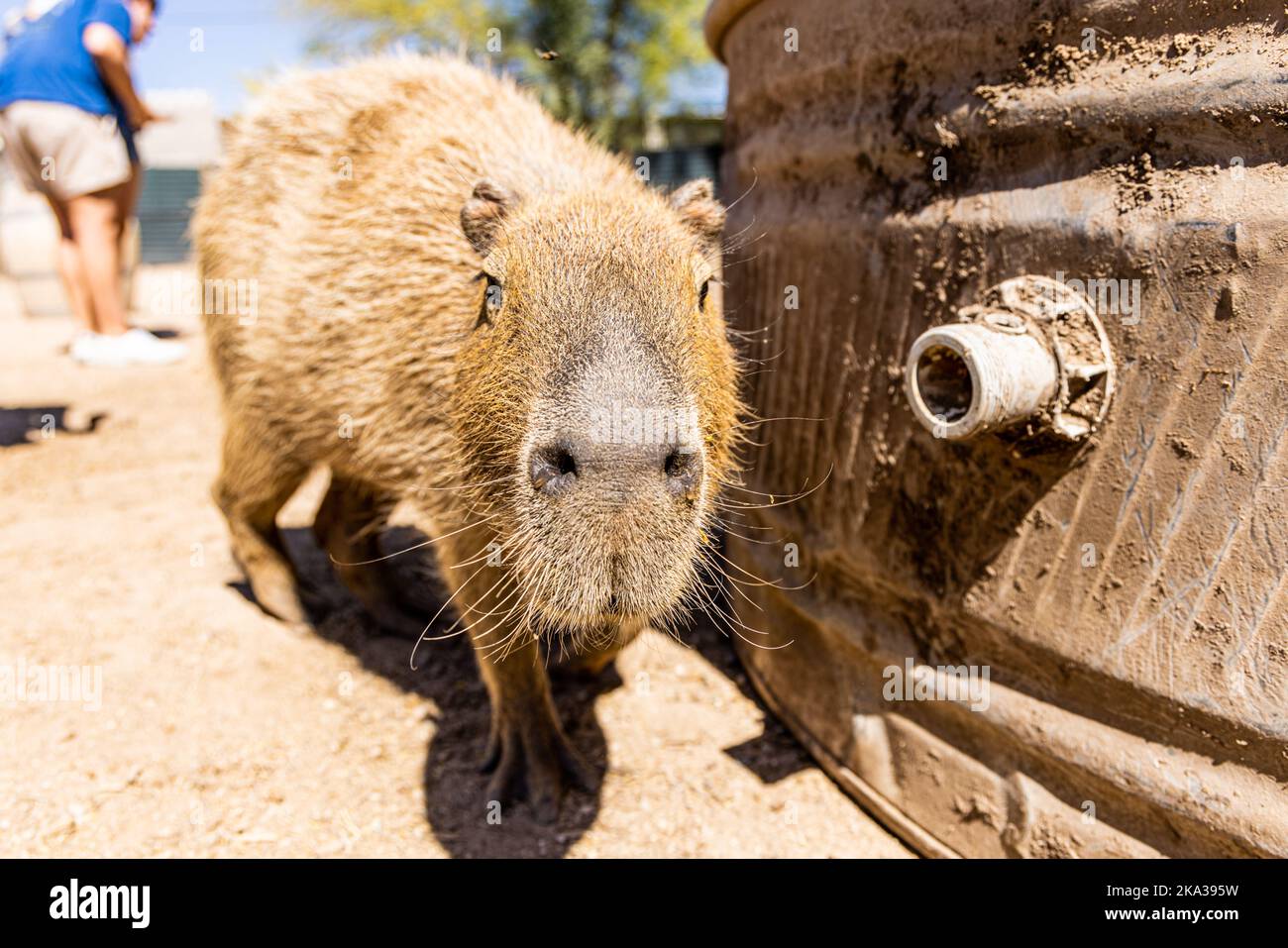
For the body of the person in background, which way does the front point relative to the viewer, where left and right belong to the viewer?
facing to the right of the viewer

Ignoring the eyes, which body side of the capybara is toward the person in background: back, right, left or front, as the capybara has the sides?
back

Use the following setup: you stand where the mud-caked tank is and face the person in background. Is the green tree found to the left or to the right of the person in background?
right

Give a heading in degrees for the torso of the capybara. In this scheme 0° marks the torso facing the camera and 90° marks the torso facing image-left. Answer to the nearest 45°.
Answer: approximately 315°

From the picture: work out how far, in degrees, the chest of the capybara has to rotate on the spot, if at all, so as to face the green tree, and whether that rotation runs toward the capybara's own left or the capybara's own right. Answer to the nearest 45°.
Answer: approximately 135° to the capybara's own left

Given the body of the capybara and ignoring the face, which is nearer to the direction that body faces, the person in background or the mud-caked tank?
the mud-caked tank

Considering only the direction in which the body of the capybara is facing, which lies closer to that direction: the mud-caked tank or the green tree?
the mud-caked tank
